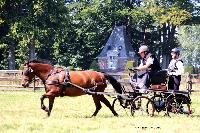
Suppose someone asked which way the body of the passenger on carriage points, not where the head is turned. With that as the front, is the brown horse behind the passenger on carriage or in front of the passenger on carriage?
in front

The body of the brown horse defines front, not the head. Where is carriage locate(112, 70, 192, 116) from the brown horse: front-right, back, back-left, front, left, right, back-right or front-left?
back

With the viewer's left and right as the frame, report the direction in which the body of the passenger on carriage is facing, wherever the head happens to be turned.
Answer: facing to the left of the viewer

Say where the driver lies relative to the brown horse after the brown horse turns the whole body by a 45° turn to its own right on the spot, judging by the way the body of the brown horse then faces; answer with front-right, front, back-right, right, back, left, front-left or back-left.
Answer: back-right

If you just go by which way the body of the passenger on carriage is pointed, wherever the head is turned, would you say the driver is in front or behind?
in front

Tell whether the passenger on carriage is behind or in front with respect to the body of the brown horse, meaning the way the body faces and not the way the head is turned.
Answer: behind

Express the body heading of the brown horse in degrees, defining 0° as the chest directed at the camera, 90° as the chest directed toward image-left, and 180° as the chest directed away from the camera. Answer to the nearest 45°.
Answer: approximately 90°

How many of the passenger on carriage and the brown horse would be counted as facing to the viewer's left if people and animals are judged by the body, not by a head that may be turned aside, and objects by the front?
2
